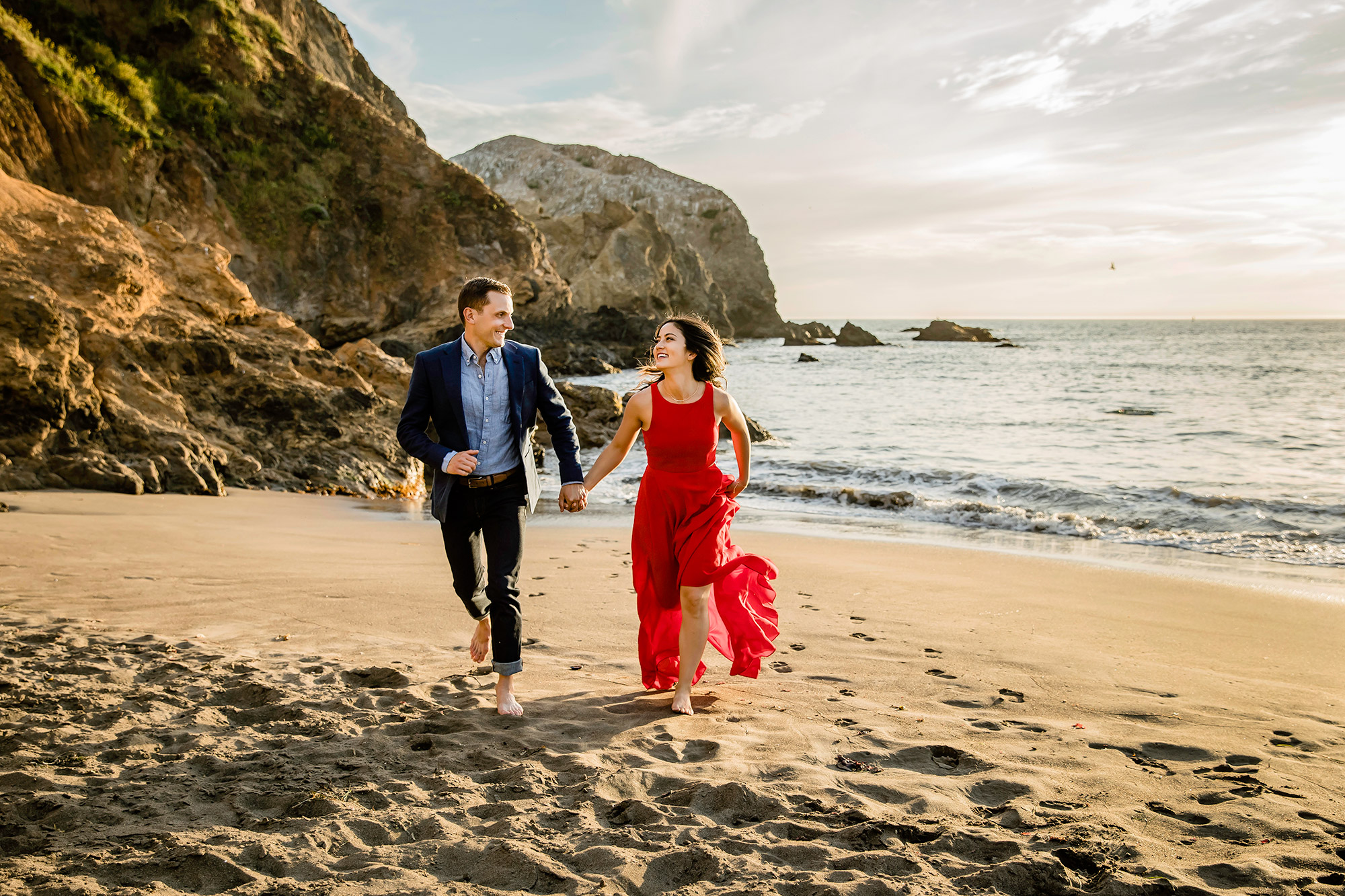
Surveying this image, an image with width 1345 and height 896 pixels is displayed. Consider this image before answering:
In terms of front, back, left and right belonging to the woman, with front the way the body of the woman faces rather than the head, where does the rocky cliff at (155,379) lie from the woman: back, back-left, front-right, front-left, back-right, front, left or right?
back-right

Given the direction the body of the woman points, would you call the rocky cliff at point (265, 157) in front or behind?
behind

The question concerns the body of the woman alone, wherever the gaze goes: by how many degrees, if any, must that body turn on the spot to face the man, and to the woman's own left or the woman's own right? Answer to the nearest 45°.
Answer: approximately 90° to the woman's own right

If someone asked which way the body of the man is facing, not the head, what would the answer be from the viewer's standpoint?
toward the camera

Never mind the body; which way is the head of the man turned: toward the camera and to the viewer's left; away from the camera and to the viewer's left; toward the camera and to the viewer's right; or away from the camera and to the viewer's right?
toward the camera and to the viewer's right

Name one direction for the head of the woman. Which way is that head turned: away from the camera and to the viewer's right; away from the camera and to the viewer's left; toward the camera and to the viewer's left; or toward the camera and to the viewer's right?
toward the camera and to the viewer's left

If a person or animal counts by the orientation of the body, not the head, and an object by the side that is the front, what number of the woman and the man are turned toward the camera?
2

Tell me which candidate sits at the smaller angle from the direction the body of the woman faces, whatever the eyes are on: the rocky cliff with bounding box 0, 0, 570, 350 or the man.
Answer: the man

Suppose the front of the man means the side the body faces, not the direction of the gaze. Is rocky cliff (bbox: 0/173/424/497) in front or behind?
behind

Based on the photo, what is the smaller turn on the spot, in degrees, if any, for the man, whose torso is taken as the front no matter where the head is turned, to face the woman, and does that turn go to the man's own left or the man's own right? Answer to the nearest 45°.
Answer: approximately 90° to the man's own left

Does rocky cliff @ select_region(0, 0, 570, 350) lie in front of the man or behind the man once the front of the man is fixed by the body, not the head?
behind

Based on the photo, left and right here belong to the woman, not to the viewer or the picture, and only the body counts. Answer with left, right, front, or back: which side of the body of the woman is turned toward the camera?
front
